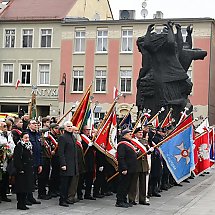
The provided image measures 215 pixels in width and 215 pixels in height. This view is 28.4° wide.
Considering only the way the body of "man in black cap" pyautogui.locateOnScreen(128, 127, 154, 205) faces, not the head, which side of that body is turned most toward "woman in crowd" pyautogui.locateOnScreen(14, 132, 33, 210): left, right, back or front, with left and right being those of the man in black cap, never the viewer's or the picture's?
right

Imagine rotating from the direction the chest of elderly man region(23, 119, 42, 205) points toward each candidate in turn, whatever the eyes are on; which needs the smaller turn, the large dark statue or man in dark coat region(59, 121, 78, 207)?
the man in dark coat

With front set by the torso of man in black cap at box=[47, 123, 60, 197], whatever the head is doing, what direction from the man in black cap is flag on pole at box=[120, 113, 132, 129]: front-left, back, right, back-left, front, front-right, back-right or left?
left

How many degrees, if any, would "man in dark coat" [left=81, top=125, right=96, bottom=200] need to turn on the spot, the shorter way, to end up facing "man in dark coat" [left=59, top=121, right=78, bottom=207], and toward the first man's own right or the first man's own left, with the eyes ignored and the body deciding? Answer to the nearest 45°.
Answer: approximately 90° to the first man's own right

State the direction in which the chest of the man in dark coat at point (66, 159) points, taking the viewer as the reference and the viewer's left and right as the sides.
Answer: facing the viewer and to the right of the viewer

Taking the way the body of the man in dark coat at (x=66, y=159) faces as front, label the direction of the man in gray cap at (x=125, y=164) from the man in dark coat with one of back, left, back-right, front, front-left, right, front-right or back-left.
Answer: front-left

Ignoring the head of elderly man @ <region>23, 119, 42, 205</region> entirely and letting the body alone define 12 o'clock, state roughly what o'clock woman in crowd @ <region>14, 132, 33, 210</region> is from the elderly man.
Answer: The woman in crowd is roughly at 2 o'clock from the elderly man.

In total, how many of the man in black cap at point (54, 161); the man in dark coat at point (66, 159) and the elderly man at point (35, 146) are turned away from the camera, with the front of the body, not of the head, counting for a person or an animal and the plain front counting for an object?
0

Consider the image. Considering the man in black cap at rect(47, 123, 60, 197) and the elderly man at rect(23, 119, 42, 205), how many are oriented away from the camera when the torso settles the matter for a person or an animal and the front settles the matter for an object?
0

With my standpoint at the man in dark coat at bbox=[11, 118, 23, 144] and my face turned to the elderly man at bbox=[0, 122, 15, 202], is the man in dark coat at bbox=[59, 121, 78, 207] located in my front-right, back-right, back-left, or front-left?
front-left

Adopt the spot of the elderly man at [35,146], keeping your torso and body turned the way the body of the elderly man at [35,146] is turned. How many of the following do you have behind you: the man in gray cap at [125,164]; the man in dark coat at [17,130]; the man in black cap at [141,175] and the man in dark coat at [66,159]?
1
